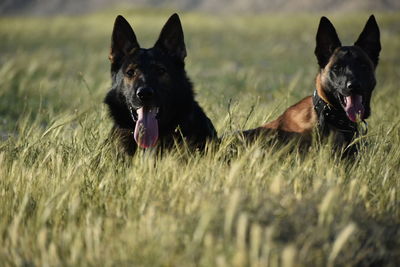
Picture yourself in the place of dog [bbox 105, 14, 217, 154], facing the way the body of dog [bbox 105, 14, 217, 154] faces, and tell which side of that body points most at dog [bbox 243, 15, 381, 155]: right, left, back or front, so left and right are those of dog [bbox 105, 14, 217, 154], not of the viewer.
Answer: left

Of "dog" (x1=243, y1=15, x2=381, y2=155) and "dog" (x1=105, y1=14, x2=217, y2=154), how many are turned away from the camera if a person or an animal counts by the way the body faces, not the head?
0

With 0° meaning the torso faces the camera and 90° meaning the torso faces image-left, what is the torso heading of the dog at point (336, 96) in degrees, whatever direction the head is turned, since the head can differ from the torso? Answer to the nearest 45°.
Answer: approximately 315°

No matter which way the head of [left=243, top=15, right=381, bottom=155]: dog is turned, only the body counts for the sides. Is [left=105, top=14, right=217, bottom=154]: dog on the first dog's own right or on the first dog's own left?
on the first dog's own right
